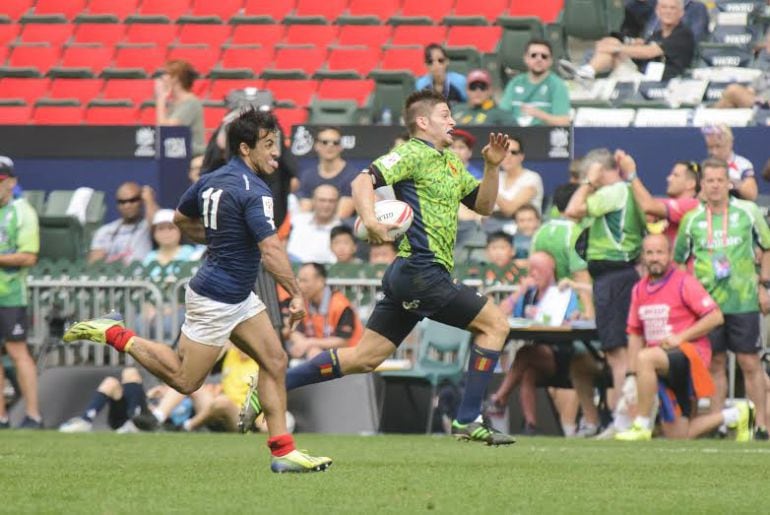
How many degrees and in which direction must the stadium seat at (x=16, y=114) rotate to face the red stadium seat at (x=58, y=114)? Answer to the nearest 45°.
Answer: approximately 45° to its left

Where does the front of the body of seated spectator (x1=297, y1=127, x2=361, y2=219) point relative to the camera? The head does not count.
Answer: toward the camera

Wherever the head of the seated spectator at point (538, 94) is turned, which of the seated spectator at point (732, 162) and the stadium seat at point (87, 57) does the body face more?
the seated spectator

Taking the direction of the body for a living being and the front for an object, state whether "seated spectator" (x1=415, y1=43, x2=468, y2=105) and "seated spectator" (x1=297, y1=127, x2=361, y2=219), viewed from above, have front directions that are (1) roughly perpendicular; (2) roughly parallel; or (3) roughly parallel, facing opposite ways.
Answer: roughly parallel

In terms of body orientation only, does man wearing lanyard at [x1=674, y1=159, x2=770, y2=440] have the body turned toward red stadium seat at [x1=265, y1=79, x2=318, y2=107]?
no

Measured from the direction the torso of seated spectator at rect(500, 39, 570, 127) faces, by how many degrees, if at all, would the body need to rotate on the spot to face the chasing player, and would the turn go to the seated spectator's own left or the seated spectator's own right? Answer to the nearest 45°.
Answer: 0° — they already face them

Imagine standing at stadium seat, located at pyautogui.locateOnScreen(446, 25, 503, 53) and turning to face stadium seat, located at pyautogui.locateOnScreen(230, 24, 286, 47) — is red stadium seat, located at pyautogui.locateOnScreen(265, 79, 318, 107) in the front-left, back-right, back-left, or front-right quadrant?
front-left

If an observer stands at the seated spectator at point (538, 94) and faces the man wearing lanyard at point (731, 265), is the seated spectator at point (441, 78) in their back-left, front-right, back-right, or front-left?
back-right

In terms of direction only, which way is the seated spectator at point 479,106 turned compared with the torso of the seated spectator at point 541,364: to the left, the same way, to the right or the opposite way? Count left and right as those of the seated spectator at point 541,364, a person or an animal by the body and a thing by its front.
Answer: the same way

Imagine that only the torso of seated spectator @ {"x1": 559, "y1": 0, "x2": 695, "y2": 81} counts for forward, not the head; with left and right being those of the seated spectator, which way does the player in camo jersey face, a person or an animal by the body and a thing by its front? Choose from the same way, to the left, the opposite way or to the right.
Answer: the opposite way

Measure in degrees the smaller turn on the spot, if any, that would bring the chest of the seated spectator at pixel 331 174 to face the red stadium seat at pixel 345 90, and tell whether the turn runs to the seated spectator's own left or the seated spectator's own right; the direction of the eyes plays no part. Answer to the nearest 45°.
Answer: approximately 180°

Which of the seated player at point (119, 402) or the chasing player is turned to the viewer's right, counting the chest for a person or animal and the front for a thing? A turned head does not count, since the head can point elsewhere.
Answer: the chasing player

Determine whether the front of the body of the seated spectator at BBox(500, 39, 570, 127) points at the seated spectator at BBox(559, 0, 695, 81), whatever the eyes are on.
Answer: no

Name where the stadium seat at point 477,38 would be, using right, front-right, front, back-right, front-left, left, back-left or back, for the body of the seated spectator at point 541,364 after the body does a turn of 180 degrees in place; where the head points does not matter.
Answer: front

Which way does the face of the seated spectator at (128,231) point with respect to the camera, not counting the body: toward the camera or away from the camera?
toward the camera

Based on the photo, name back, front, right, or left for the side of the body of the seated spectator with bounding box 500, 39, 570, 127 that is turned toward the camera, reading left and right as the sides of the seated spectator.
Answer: front

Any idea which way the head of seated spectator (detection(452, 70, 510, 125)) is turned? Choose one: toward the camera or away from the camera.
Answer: toward the camera

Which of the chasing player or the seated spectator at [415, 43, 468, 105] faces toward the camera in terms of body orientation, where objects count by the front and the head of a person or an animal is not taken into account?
the seated spectator

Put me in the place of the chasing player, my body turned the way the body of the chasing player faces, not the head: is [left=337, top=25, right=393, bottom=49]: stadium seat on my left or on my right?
on my left
